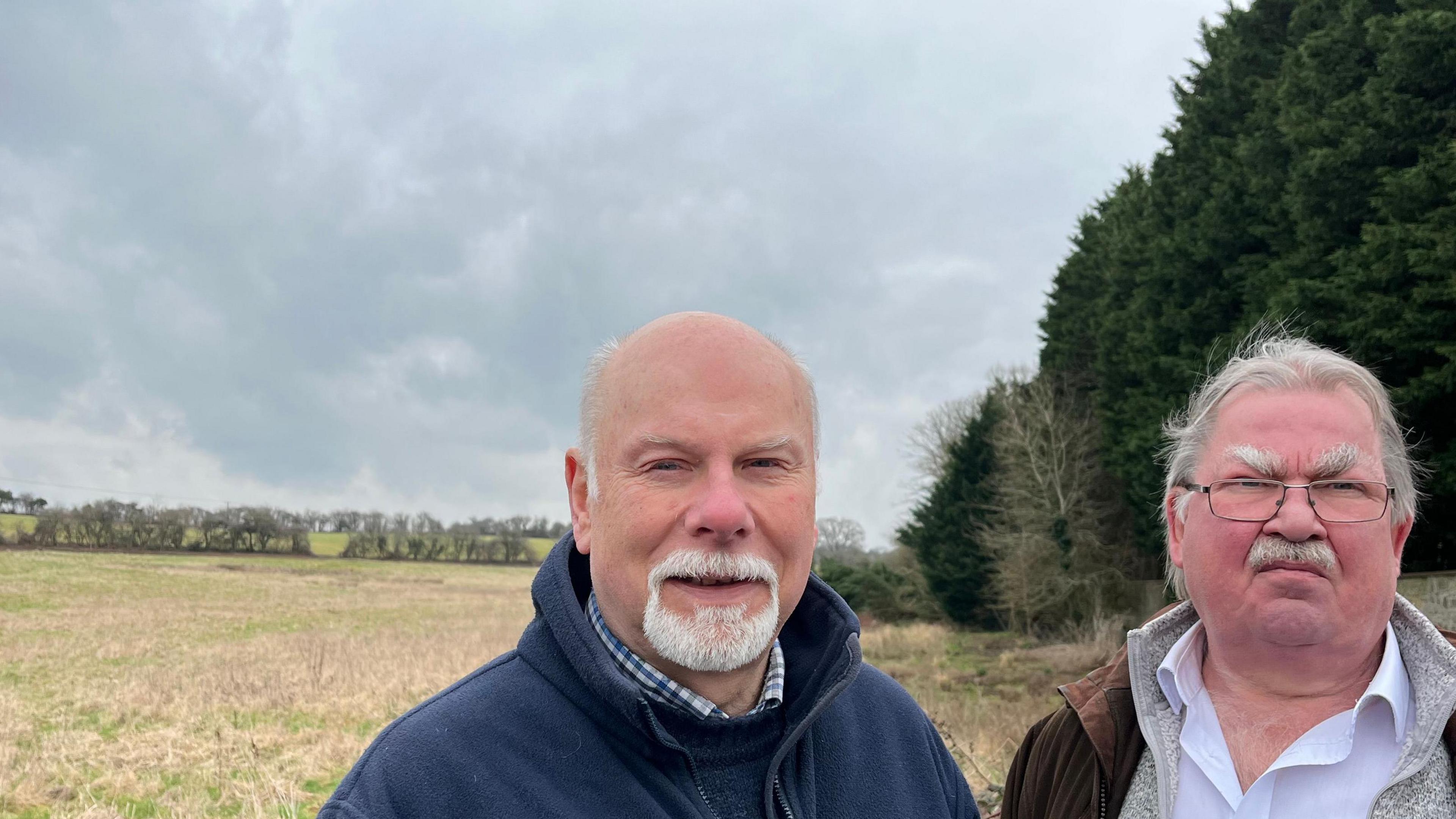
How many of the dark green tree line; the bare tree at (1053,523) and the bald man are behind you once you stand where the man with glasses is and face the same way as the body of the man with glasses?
2

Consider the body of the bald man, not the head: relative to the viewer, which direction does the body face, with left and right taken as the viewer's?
facing the viewer and to the right of the viewer

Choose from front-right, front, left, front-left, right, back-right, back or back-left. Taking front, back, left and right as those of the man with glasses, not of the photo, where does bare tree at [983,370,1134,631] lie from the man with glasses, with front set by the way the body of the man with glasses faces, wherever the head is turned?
back

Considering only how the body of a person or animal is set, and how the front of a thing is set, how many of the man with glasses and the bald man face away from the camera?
0

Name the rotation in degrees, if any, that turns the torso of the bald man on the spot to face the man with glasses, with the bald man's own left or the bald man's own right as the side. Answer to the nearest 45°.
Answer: approximately 45° to the bald man's own left

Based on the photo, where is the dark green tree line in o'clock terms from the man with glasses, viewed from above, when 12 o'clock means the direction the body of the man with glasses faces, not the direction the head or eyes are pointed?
The dark green tree line is roughly at 6 o'clock from the man with glasses.

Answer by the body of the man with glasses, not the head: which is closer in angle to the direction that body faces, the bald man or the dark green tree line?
the bald man

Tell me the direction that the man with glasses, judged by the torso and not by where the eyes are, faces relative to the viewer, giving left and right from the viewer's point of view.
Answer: facing the viewer

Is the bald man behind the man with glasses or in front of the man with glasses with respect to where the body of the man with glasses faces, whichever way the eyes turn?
in front

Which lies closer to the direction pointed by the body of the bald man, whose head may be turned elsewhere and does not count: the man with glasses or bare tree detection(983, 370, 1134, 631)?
the man with glasses

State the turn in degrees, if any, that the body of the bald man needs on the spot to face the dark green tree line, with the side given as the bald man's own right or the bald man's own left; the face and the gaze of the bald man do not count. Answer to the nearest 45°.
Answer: approximately 90° to the bald man's own left
